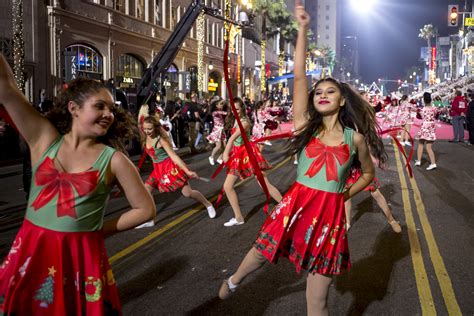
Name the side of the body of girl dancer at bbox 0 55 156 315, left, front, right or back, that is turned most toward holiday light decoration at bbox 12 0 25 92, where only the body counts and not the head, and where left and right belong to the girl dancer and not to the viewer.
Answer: back

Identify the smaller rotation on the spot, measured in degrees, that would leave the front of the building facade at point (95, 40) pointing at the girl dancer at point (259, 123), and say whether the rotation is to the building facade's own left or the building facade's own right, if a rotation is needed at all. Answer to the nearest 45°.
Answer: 0° — it already faces them

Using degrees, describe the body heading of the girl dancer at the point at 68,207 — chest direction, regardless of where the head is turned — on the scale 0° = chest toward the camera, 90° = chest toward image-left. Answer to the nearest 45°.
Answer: approximately 0°

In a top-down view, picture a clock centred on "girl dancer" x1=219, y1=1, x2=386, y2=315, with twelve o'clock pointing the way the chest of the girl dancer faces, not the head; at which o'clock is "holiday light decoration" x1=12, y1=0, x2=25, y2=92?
The holiday light decoration is roughly at 5 o'clock from the girl dancer.

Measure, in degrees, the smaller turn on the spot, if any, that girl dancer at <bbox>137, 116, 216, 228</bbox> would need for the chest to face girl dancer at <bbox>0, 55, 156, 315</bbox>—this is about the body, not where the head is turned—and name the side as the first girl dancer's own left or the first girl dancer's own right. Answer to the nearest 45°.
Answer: approximately 45° to the first girl dancer's own left

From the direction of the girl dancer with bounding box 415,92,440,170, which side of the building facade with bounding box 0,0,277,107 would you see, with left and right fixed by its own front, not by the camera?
front

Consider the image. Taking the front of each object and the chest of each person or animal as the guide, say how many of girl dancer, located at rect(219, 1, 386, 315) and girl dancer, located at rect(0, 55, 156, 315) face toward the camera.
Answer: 2

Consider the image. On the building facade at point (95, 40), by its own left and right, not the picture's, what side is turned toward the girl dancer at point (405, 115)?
front

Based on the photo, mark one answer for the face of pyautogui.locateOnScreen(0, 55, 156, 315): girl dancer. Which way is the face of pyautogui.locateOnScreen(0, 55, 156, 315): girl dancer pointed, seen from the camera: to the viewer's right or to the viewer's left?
to the viewer's right

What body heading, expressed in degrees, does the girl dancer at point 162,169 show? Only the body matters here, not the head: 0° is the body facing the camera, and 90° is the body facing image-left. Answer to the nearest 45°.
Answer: approximately 45°
